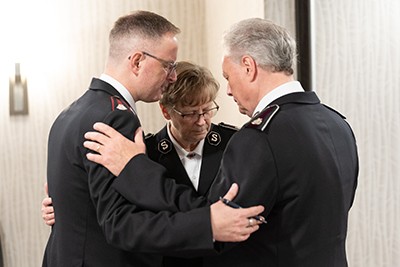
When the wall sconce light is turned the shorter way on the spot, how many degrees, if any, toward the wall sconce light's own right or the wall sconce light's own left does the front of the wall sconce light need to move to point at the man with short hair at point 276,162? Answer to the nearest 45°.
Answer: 0° — it already faces them

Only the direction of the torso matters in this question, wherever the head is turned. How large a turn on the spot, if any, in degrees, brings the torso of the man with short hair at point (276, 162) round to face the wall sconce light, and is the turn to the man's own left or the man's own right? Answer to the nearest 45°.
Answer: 0° — they already face it

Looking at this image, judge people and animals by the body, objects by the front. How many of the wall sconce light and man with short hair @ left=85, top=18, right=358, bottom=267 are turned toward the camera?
1

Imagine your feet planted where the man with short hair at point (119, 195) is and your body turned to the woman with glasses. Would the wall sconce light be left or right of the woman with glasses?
left

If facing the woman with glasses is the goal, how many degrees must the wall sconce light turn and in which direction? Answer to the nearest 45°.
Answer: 0° — it already faces them
